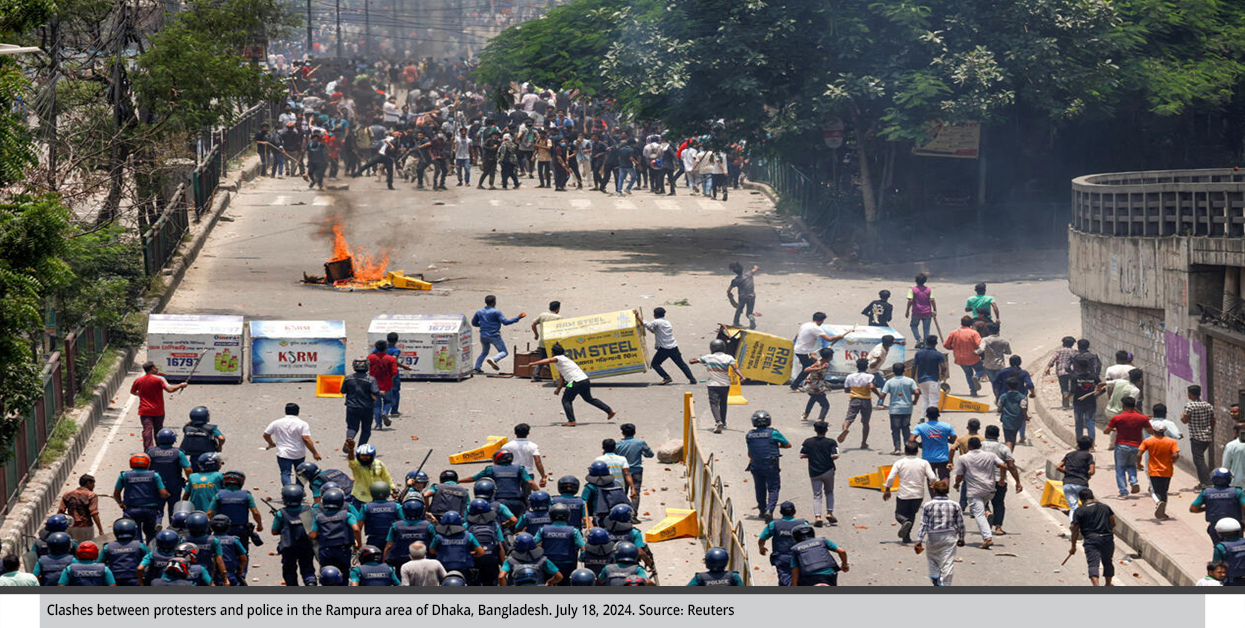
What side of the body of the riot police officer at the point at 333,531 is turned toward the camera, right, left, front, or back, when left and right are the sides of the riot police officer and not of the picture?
back

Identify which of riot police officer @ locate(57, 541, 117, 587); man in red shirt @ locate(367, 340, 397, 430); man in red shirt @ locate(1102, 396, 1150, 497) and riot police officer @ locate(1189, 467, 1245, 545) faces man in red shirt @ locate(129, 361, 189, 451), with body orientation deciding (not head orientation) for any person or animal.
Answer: riot police officer @ locate(57, 541, 117, 587)

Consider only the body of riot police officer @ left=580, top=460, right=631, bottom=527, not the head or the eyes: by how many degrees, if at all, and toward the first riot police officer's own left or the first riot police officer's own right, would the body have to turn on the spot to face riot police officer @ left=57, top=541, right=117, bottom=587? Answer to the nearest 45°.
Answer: approximately 135° to the first riot police officer's own left

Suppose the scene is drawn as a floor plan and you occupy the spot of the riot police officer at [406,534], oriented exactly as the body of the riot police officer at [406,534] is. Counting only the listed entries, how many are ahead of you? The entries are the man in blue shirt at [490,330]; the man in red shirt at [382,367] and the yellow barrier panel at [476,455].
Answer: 3

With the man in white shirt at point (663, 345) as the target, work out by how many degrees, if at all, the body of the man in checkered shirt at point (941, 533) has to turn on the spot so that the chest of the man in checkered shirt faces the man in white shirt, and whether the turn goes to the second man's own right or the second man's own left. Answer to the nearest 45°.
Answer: approximately 45° to the second man's own left

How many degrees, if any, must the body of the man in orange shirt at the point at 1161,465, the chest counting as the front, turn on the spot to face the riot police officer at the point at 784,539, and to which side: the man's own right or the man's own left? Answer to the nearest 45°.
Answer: approximately 135° to the man's own left

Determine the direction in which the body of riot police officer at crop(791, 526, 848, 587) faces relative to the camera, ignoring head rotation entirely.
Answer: away from the camera

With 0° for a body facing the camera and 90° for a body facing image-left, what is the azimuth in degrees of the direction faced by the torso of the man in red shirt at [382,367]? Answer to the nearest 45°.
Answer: approximately 180°

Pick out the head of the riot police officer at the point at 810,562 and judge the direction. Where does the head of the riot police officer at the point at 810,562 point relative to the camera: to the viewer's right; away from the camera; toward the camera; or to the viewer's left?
away from the camera

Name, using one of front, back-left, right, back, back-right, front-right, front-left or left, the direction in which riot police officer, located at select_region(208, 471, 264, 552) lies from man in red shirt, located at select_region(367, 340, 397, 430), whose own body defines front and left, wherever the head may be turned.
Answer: back

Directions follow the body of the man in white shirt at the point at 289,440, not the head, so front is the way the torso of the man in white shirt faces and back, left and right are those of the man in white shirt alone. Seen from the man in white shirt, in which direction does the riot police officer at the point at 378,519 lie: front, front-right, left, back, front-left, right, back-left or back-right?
back

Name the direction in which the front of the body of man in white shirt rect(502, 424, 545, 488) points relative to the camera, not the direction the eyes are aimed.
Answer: away from the camera

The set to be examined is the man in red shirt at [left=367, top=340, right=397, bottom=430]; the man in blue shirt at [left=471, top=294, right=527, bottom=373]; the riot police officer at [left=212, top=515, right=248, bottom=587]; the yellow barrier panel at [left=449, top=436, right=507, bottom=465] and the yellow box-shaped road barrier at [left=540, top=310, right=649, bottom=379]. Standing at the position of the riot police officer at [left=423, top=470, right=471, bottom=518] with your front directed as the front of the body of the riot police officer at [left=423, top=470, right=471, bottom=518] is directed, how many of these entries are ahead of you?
4

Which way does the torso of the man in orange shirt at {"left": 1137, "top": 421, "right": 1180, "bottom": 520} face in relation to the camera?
away from the camera

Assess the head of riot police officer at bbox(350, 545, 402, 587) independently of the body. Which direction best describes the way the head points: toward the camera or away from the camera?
away from the camera

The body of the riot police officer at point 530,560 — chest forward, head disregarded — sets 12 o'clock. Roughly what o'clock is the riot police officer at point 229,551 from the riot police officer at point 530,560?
the riot police officer at point 229,551 is roughly at 9 o'clock from the riot police officer at point 530,560.

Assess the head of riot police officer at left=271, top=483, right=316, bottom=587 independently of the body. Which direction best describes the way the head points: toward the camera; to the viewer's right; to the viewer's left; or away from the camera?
away from the camera
